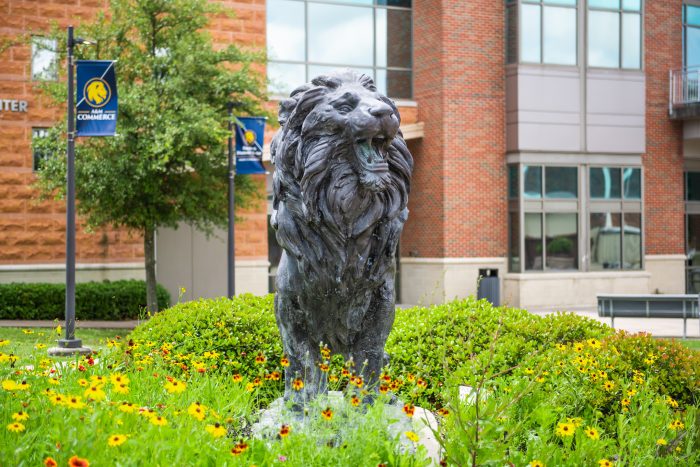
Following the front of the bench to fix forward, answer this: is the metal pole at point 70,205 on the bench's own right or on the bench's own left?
on the bench's own left

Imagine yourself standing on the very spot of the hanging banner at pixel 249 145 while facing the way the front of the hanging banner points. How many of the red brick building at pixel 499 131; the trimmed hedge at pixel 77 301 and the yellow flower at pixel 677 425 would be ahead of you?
1

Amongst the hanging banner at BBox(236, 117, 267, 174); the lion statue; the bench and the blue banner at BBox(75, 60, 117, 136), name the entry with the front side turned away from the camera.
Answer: the bench

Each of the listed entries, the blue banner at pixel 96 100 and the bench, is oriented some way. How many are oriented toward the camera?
1

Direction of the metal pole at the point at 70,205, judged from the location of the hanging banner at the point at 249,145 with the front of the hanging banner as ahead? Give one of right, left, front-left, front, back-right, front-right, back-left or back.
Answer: front-right

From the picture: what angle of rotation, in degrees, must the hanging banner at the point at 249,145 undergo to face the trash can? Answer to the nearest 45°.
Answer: approximately 135° to its left

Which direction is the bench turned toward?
away from the camera

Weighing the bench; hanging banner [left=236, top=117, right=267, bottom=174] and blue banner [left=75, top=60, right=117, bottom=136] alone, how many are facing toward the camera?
2

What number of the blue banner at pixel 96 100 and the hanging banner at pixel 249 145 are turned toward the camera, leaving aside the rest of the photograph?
2
